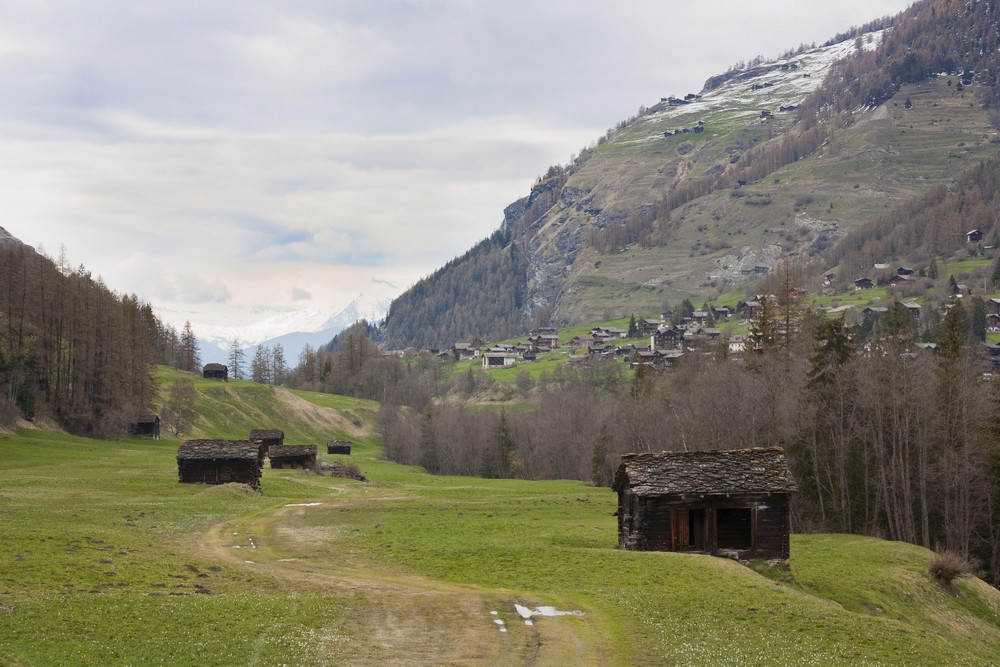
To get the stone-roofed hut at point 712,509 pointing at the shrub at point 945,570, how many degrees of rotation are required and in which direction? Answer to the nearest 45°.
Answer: approximately 90° to its left

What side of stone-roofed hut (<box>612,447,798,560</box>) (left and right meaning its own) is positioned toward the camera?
front
